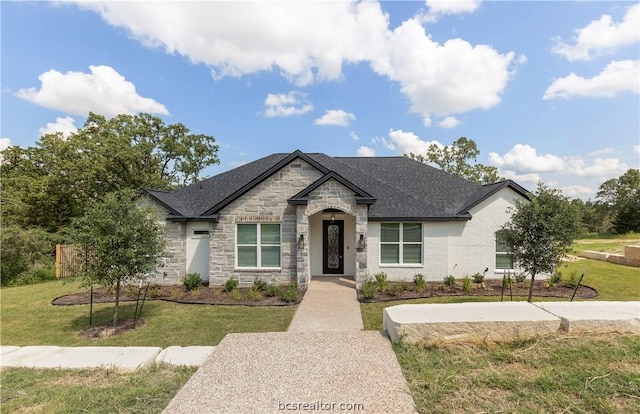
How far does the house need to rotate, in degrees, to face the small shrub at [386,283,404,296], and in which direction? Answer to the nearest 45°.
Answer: approximately 45° to its left

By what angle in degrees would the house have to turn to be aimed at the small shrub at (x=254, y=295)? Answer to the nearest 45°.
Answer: approximately 45° to its right

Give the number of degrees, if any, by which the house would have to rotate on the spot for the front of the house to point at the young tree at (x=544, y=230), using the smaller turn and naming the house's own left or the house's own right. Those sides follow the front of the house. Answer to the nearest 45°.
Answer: approximately 45° to the house's own left

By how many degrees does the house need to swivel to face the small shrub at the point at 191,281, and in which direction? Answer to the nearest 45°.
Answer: approximately 90° to its right

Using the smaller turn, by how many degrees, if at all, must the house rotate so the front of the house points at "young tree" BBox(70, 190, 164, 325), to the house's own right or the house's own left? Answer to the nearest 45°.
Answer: approximately 45° to the house's own right

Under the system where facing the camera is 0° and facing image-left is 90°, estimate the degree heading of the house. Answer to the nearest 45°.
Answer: approximately 0°

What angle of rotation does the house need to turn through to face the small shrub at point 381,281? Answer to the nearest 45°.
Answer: approximately 45° to its left

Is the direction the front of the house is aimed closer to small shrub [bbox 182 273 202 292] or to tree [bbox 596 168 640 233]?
the small shrub

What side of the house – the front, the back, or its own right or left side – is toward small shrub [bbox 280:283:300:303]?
front
